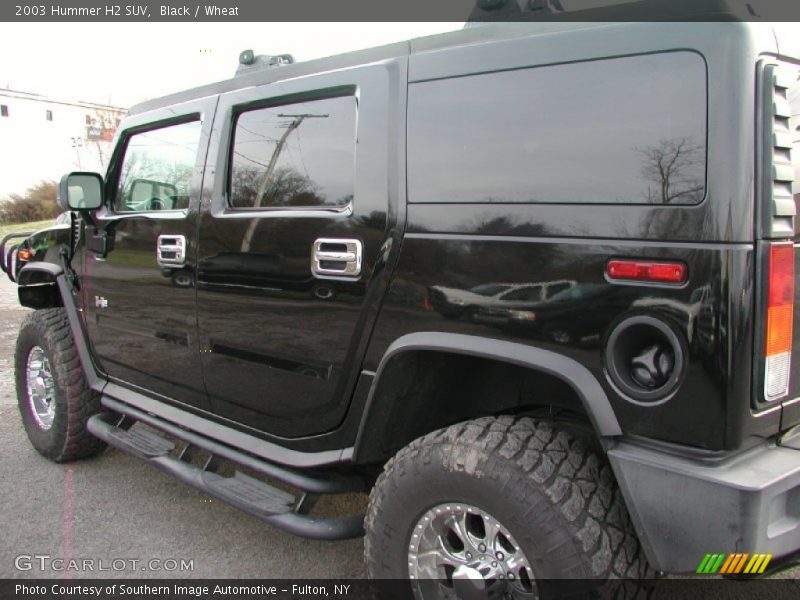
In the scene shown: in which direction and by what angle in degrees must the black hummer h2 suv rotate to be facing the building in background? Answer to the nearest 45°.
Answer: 0° — it already faces it

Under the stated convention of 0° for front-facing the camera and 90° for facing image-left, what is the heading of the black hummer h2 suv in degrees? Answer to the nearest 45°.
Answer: approximately 135°
